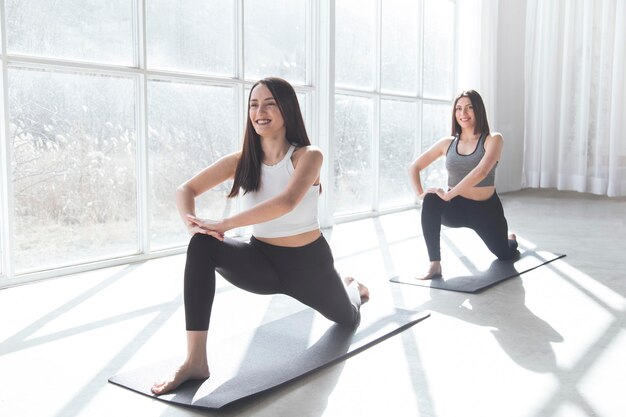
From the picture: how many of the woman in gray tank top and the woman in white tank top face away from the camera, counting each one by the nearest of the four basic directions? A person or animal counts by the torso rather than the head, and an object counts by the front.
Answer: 0

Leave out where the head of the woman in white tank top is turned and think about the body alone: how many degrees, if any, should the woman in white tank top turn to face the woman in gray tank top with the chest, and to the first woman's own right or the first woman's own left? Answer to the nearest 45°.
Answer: approximately 180°

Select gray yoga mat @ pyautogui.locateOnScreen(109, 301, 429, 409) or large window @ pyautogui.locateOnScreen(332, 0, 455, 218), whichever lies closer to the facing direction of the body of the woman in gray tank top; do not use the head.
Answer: the gray yoga mat

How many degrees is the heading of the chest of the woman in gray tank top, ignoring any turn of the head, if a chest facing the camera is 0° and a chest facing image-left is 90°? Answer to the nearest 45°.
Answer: approximately 45°

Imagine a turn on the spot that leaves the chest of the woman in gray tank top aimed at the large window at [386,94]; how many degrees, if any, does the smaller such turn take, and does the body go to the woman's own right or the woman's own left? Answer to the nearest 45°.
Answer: approximately 135° to the woman's own right

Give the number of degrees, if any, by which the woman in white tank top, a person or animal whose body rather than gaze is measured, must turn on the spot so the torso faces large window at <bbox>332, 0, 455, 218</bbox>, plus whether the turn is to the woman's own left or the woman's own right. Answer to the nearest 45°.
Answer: approximately 135° to the woman's own right

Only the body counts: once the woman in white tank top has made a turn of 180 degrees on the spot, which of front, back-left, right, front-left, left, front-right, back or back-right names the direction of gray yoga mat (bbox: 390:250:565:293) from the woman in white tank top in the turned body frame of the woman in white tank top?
front

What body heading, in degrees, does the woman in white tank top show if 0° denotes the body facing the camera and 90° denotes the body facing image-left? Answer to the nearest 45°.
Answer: approximately 45°

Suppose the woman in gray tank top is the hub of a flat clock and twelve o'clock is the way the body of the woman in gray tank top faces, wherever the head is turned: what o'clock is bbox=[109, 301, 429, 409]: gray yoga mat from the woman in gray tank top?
The gray yoga mat is roughly at 11 o'clock from the woman in gray tank top.
